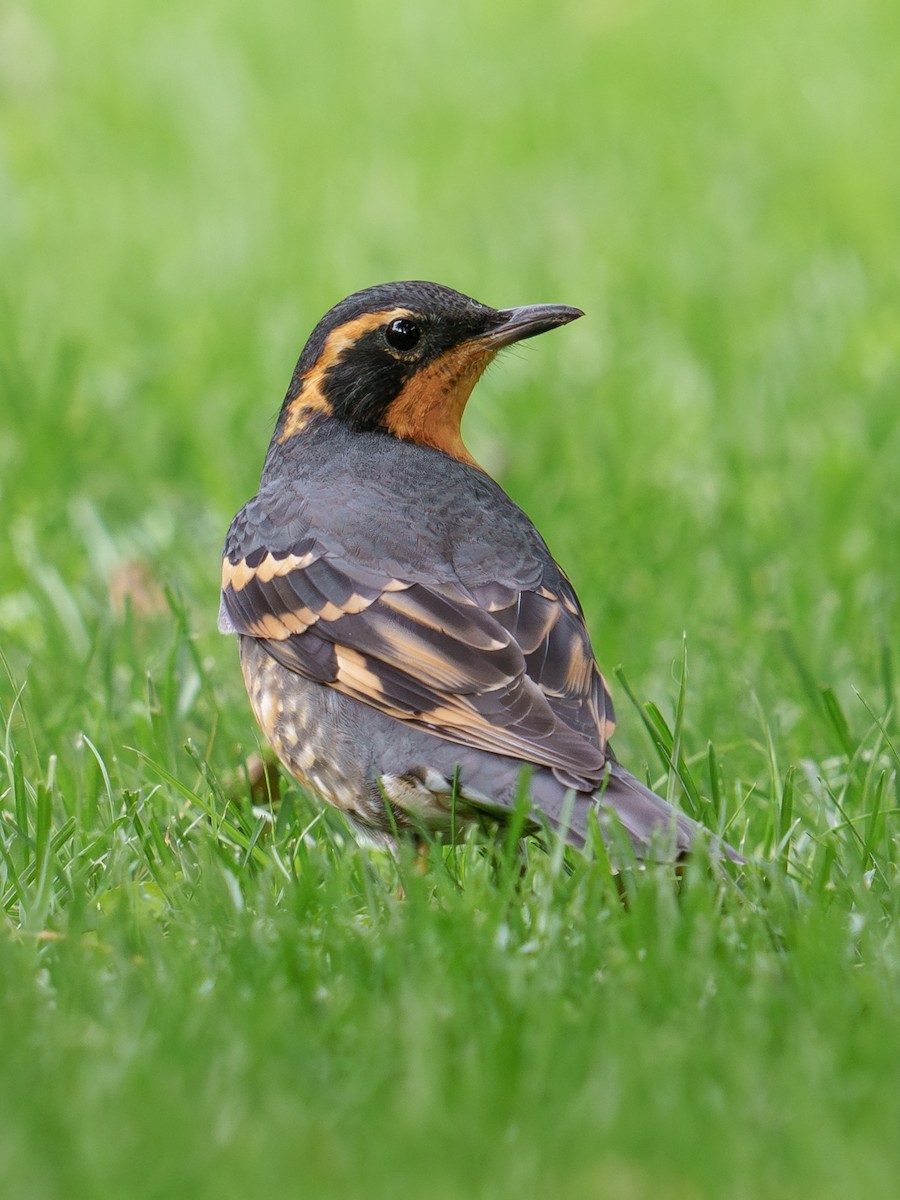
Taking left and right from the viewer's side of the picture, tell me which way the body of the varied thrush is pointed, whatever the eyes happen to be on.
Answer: facing away from the viewer and to the left of the viewer
